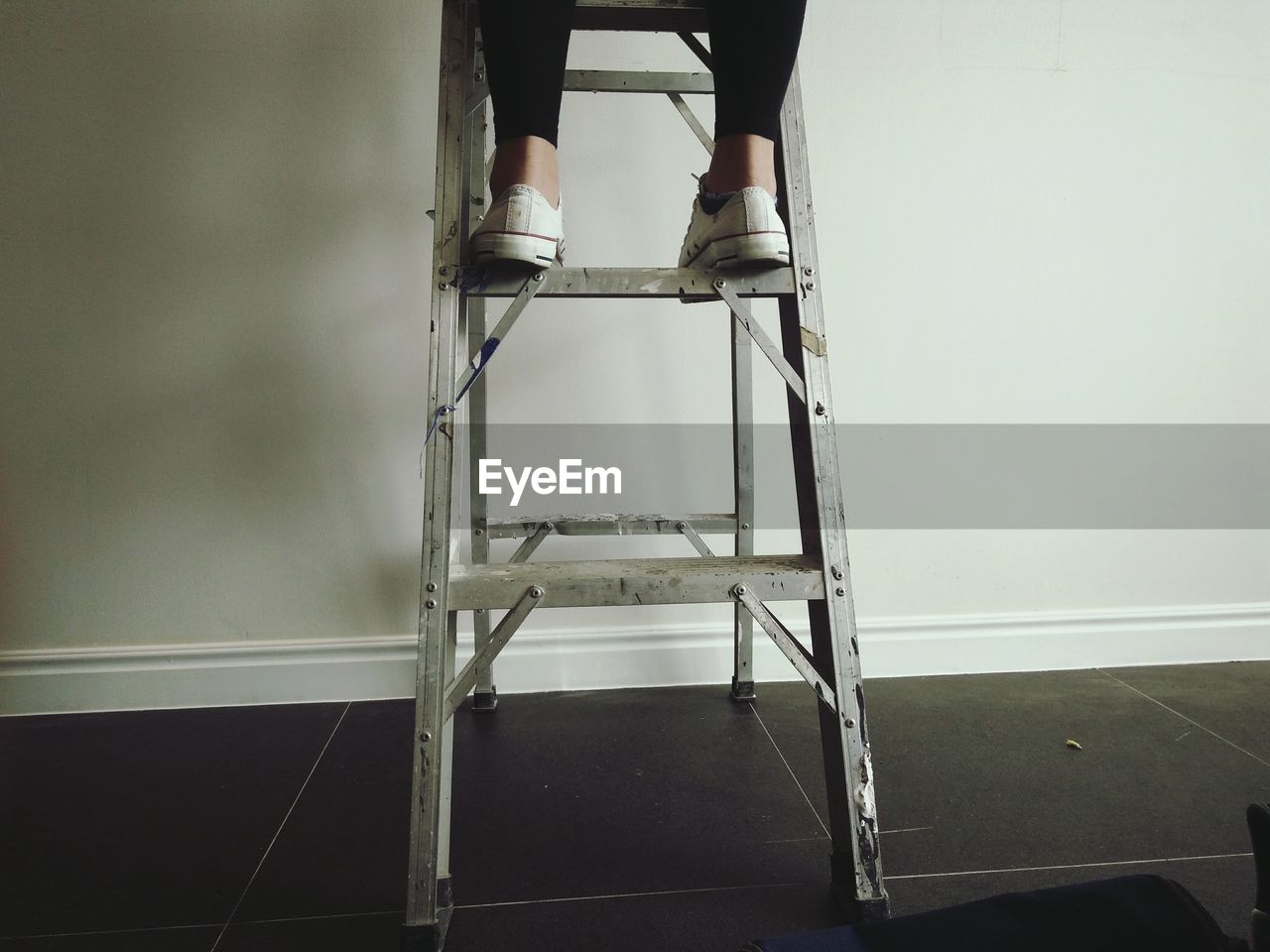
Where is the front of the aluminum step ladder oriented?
toward the camera
